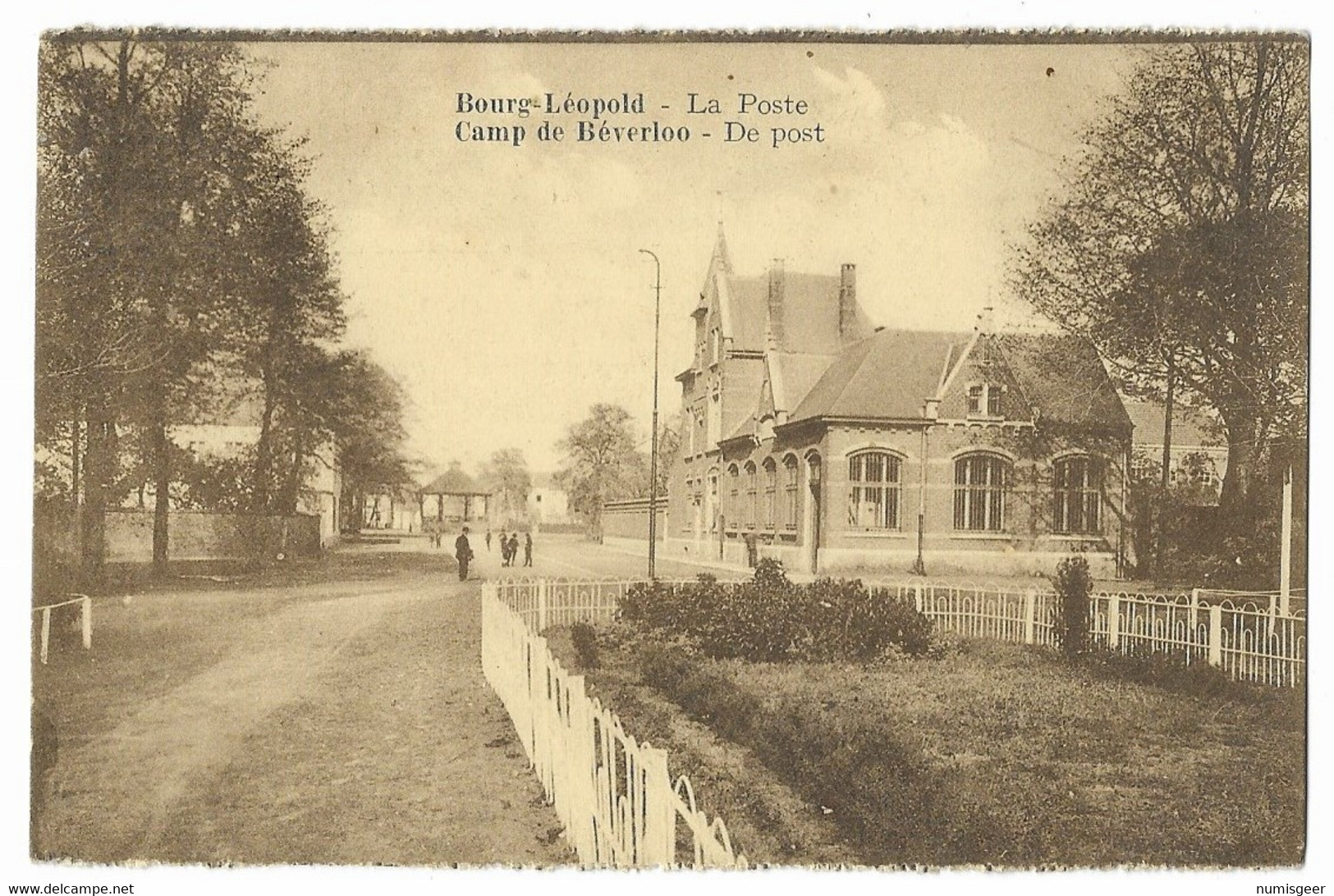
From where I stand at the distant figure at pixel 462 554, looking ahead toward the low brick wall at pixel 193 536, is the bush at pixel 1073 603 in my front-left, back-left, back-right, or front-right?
back-left

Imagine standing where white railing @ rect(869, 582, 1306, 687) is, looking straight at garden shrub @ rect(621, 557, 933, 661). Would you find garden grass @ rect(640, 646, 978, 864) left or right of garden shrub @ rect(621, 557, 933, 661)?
left
